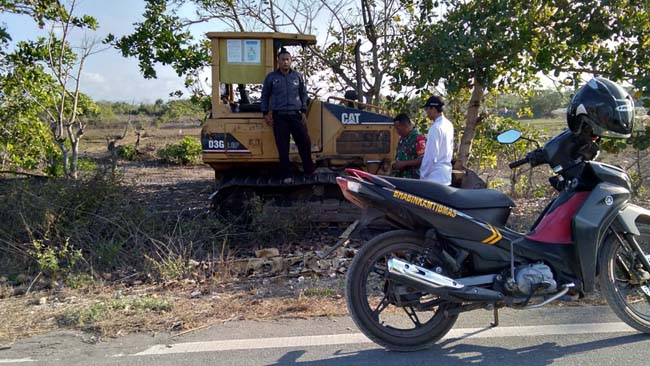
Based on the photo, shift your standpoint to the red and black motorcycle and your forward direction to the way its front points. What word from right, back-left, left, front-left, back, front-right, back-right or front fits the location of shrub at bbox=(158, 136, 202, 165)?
back-left

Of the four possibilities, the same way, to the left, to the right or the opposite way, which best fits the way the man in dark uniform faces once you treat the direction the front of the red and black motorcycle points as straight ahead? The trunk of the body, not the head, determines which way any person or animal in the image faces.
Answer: to the right

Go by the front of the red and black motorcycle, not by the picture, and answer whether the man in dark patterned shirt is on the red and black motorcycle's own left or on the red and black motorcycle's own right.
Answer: on the red and black motorcycle's own left

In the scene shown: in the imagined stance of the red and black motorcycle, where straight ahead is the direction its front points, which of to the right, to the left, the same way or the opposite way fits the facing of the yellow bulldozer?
the same way

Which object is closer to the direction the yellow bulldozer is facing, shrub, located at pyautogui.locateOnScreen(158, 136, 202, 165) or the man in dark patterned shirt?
the man in dark patterned shirt

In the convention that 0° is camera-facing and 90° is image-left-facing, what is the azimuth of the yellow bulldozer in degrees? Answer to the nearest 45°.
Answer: approximately 270°

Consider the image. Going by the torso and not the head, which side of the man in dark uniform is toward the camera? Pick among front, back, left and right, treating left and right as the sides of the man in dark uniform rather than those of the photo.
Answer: front

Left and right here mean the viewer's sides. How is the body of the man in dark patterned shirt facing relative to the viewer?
facing the viewer and to the left of the viewer

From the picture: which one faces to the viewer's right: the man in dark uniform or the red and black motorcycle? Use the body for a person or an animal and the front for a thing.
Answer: the red and black motorcycle

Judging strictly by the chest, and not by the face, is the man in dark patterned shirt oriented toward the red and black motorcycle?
no

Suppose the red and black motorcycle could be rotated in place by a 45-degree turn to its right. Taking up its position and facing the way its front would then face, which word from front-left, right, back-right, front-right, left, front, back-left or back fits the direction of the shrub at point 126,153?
back

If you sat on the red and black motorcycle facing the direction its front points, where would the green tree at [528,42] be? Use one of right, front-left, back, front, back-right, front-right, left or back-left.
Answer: left

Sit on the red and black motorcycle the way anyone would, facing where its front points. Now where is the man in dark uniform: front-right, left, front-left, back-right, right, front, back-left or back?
back-left

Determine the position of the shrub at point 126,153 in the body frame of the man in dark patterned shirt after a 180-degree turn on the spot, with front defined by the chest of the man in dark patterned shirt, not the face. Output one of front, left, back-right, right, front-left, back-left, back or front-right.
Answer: left

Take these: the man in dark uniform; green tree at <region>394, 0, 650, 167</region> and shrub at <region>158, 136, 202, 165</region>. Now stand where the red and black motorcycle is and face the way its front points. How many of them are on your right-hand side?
0

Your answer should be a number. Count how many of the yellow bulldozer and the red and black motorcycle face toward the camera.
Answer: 0

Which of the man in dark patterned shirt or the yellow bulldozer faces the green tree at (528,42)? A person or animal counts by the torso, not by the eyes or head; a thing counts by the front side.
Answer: the yellow bulldozer

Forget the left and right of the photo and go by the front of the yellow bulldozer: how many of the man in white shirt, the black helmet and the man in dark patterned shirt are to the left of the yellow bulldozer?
0
